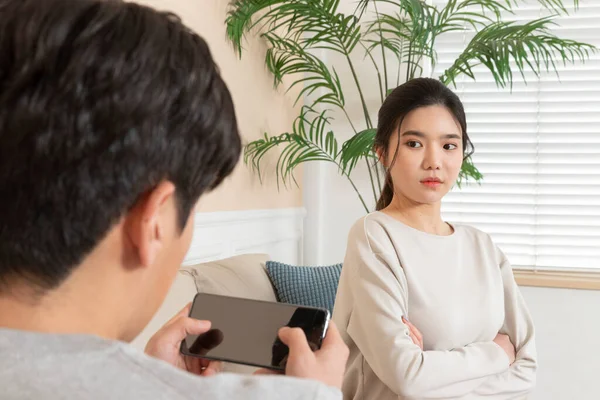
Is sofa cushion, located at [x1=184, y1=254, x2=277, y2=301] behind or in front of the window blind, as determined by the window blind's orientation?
in front

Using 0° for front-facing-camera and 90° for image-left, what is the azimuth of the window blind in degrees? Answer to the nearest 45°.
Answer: approximately 0°

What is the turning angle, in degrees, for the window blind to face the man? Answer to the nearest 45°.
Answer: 0° — it already faces them

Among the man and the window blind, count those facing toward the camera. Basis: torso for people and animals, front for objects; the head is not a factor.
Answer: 1

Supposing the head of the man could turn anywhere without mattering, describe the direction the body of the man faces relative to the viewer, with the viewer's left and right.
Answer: facing away from the viewer and to the right of the viewer

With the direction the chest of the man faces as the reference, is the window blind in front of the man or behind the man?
in front

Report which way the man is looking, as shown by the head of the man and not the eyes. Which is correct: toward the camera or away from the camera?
away from the camera

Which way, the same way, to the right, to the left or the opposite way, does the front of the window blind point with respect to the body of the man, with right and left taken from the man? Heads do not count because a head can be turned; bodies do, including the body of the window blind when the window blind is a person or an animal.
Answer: the opposite way

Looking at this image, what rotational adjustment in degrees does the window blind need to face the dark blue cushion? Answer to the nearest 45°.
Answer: approximately 45° to its right

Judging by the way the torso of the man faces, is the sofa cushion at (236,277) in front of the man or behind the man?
in front
